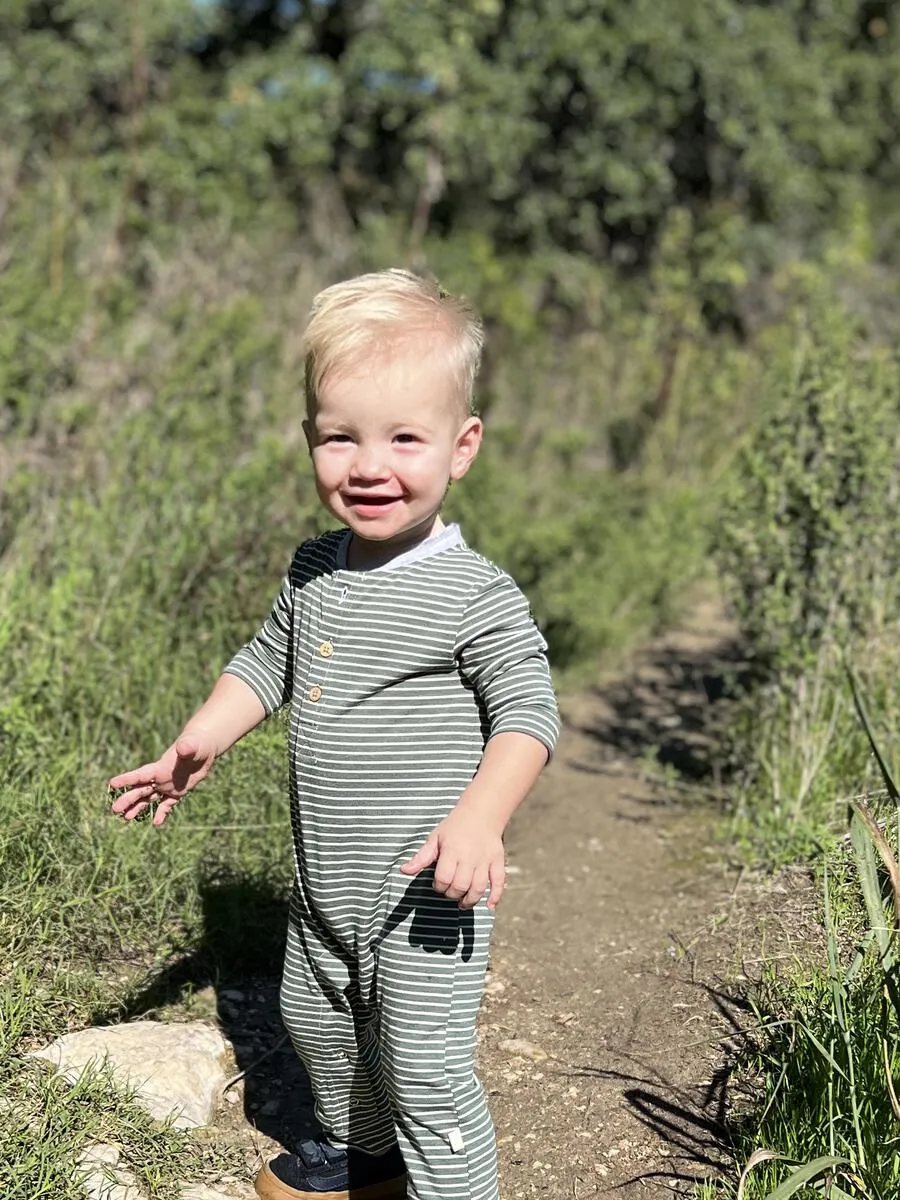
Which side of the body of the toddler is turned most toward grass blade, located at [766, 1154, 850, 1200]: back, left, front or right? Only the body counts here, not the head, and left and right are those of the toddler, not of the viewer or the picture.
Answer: left

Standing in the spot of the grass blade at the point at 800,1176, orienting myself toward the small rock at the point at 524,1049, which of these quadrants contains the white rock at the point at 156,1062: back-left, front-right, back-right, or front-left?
front-left

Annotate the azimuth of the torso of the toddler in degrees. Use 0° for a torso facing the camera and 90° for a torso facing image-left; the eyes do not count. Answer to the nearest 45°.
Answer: approximately 45°
